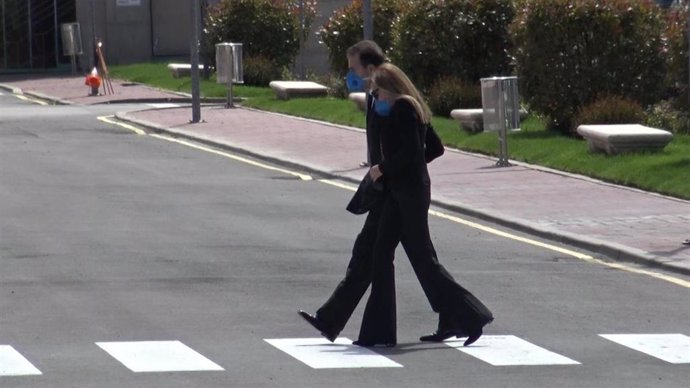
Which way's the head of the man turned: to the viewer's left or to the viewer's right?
to the viewer's left

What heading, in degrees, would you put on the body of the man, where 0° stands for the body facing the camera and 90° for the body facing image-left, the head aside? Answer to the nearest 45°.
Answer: approximately 90°

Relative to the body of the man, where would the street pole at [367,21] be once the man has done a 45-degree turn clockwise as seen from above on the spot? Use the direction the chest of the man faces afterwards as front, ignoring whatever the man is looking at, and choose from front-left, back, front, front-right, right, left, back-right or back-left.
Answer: front-right

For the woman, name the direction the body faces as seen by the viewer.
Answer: to the viewer's left

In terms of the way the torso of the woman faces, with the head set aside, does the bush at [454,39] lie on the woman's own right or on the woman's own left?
on the woman's own right

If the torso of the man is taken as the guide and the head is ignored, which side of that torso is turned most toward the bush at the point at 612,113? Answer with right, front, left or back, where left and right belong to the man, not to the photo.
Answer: right

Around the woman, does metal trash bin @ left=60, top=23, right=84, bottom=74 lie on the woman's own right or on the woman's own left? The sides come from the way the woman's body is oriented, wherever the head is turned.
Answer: on the woman's own right

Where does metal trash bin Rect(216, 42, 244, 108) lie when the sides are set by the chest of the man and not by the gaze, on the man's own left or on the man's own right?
on the man's own right

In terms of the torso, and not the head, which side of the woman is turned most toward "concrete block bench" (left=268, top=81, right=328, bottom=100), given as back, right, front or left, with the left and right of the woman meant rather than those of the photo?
right
